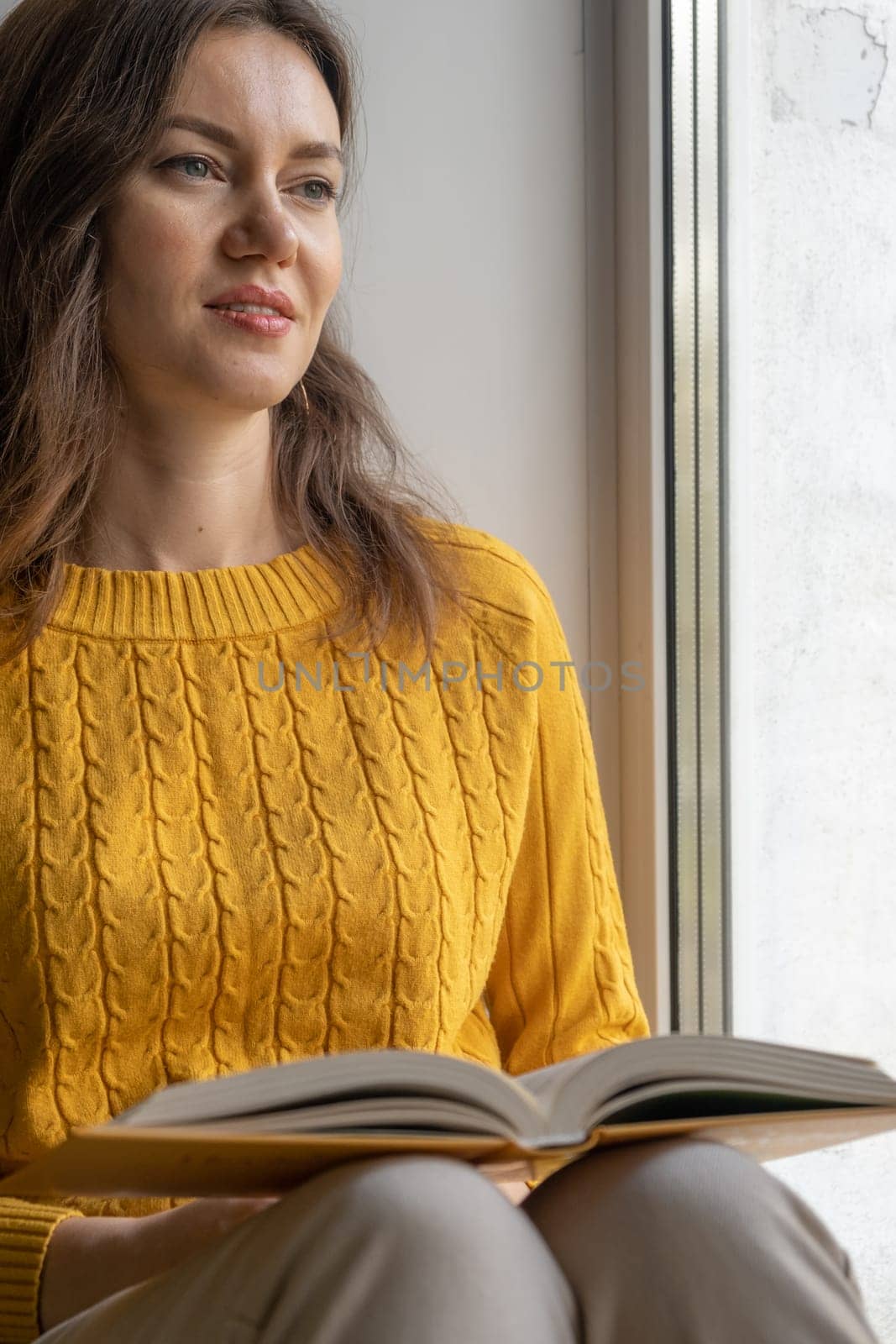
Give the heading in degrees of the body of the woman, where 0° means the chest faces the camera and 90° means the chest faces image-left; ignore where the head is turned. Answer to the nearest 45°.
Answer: approximately 315°

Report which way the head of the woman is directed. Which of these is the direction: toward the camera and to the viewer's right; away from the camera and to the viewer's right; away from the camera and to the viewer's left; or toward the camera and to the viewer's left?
toward the camera and to the viewer's right
